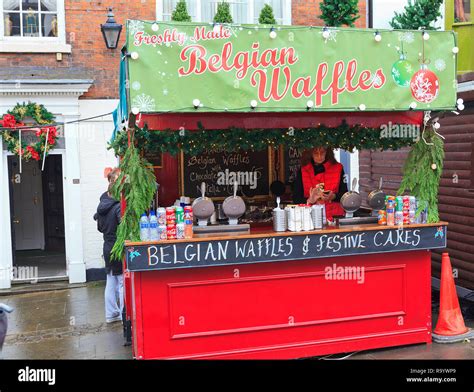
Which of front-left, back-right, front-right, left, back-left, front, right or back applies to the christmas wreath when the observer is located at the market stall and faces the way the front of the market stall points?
back-right

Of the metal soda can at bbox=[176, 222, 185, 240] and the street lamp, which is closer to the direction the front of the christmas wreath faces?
the metal soda can

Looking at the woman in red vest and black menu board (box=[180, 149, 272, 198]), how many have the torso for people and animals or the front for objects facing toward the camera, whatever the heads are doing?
2

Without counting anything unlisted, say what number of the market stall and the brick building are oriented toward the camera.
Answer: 2

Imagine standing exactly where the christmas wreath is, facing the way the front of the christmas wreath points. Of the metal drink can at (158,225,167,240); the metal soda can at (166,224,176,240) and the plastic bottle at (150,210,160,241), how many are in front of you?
3

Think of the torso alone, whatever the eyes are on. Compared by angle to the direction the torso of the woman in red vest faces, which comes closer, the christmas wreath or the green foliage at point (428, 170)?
the green foliage

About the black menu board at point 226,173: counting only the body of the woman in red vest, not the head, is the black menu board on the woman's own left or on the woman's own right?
on the woman's own right

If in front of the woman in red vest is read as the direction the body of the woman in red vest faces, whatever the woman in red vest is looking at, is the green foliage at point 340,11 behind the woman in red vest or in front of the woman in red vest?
behind

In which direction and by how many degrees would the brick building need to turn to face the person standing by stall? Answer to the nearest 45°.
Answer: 0° — it already faces them
